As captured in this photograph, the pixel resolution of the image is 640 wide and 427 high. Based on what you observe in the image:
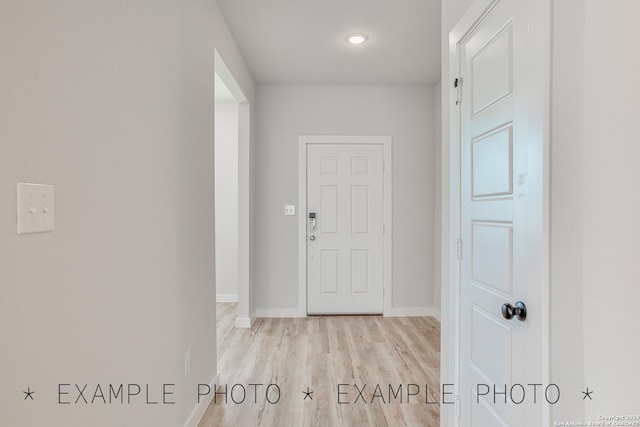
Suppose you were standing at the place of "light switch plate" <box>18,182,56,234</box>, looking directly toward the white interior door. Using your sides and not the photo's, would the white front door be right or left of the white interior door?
left

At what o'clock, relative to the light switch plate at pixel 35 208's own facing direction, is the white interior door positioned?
The white interior door is roughly at 11 o'clock from the light switch plate.

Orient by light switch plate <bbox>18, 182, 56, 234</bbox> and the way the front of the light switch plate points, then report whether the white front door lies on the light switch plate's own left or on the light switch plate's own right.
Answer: on the light switch plate's own left

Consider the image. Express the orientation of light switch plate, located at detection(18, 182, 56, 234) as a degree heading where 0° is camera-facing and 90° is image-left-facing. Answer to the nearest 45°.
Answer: approximately 315°

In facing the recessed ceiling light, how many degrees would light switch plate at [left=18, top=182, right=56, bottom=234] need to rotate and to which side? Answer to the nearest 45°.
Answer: approximately 90° to its left

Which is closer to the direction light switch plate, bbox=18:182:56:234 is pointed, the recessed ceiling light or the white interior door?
the white interior door

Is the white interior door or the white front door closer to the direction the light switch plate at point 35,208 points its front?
the white interior door
